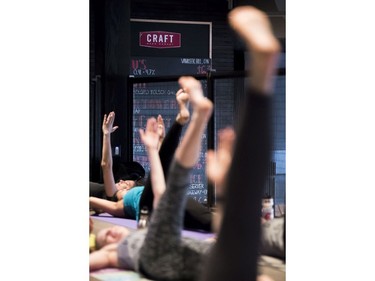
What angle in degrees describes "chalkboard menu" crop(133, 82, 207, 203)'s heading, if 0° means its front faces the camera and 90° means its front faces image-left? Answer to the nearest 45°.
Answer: approximately 0°
